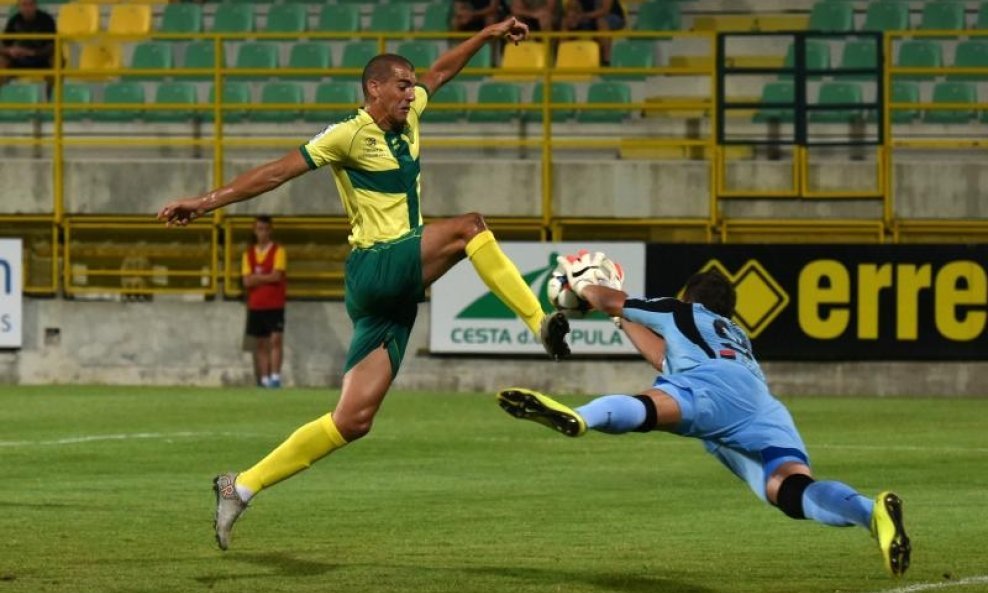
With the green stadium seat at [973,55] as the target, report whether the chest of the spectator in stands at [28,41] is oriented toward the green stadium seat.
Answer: no

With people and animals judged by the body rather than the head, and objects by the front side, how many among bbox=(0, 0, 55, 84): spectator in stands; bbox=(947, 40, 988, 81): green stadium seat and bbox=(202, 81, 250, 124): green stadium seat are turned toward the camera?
3

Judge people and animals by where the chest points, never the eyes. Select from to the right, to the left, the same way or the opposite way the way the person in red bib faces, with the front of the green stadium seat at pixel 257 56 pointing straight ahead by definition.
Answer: the same way

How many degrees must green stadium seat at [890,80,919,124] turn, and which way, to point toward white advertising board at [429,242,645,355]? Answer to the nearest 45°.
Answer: approximately 45° to its right

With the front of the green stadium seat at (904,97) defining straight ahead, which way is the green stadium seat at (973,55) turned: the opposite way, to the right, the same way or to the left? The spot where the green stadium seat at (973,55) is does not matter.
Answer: the same way

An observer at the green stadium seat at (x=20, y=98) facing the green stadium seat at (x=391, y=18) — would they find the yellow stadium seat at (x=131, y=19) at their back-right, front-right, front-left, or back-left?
front-left

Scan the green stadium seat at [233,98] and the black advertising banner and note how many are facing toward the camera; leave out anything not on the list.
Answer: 2

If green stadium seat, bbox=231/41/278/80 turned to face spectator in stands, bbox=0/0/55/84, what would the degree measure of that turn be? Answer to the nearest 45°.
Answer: approximately 90° to its right

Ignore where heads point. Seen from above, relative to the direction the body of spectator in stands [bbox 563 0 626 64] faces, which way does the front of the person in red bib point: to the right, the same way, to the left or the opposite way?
the same way

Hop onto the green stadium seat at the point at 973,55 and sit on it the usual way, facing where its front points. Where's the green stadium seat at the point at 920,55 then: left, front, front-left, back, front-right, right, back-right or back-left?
right

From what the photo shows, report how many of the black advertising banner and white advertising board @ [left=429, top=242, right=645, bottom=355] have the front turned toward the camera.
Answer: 2

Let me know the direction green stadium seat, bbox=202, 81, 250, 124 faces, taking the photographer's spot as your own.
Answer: facing the viewer

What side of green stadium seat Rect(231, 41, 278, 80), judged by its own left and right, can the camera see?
front

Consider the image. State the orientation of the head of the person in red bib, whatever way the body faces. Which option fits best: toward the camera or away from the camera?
toward the camera

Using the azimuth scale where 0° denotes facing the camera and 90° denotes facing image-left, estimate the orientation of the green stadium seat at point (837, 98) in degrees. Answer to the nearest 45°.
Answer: approximately 0°

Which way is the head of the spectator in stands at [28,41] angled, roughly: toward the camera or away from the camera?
toward the camera

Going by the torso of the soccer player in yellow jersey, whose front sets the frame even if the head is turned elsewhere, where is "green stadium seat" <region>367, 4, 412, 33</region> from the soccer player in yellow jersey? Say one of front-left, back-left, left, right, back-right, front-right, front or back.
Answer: back-left

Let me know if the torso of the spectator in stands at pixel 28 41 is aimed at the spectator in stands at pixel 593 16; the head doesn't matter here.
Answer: no
